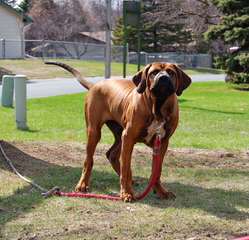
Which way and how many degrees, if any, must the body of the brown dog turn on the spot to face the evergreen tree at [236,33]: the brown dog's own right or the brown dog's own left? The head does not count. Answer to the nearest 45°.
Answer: approximately 135° to the brown dog's own left

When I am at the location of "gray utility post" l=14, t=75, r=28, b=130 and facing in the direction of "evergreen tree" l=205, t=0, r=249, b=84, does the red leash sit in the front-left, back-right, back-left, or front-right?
back-right

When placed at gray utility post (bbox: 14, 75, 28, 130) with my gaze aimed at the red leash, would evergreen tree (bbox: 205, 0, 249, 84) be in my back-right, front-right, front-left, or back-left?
back-left

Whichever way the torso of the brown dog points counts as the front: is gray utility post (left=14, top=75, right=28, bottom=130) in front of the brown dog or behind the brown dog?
behind

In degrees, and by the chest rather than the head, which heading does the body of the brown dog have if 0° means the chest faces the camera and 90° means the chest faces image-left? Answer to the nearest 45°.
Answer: approximately 315°
